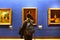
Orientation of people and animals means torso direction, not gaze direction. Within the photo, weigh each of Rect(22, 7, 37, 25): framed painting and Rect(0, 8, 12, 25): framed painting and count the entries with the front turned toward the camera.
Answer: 2

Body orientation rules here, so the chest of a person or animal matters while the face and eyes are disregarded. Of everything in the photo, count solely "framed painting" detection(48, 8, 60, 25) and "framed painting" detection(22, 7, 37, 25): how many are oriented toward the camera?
2

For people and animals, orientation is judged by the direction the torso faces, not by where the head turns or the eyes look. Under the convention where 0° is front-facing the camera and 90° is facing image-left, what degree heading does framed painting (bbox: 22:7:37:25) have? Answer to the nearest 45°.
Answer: approximately 0°

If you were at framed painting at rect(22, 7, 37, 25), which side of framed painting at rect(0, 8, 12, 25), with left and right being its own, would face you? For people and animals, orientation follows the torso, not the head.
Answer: left

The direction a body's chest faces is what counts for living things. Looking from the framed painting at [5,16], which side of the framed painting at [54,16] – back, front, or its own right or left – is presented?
right

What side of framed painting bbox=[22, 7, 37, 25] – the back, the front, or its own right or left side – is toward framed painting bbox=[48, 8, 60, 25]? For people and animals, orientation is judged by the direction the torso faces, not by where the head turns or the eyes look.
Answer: left

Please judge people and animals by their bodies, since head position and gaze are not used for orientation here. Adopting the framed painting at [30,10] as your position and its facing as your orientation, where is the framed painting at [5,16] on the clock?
the framed painting at [5,16] is roughly at 3 o'clock from the framed painting at [30,10].

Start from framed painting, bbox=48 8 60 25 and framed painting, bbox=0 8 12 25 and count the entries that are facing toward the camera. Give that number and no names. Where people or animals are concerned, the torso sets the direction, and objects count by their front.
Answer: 2
